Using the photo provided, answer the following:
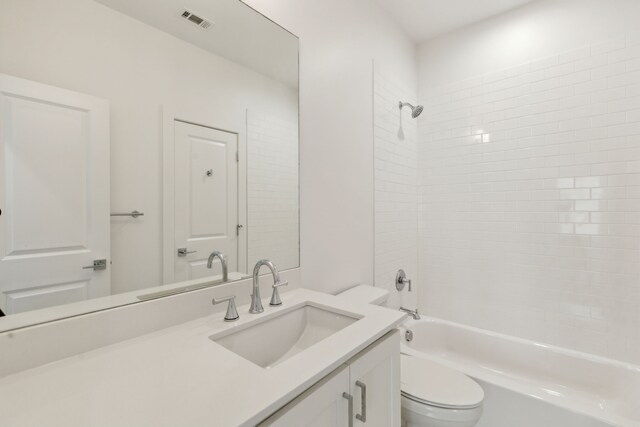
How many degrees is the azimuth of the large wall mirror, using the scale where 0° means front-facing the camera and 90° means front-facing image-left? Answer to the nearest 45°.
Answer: approximately 315°

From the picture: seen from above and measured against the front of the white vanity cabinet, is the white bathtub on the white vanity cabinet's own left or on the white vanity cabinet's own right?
on the white vanity cabinet's own left

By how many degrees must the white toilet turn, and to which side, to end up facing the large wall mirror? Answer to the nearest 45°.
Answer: approximately 90° to its right

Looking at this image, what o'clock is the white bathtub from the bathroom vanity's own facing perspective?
The white bathtub is roughly at 10 o'clock from the bathroom vanity.

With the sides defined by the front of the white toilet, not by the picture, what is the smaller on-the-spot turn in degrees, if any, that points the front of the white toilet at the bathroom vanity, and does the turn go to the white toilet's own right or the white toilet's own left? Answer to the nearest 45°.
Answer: approximately 90° to the white toilet's own right

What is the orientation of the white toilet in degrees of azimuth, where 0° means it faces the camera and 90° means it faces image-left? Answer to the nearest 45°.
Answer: approximately 315°

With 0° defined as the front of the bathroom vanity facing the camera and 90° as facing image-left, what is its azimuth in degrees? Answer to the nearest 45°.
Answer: approximately 315°
